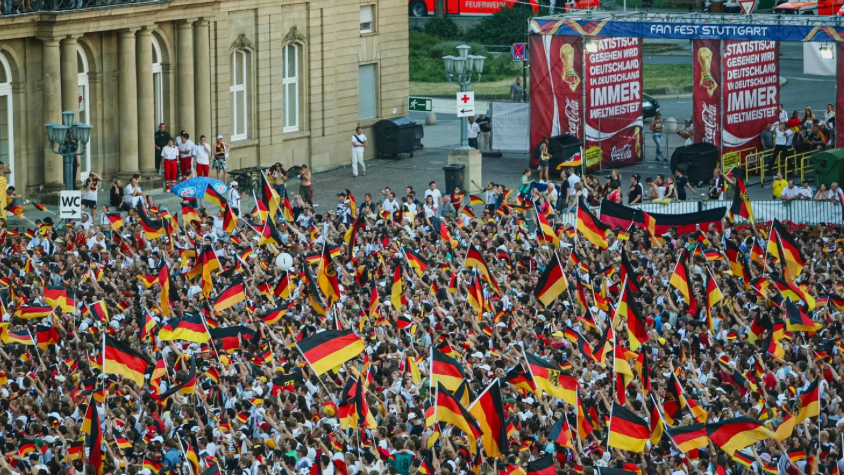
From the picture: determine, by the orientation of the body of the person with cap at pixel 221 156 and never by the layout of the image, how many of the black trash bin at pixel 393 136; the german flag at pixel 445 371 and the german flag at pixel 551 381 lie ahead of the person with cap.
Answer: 2

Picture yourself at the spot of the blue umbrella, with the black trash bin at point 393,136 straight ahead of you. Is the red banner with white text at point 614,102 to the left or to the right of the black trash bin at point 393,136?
right

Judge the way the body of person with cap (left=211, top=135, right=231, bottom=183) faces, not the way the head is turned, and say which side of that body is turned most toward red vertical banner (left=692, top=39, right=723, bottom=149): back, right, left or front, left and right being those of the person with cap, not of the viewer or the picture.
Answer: left

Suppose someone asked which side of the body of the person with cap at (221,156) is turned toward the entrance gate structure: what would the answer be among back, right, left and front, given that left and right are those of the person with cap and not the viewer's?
left

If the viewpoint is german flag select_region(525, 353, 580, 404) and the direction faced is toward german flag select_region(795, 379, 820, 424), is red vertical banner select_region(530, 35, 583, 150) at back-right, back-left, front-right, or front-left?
back-left

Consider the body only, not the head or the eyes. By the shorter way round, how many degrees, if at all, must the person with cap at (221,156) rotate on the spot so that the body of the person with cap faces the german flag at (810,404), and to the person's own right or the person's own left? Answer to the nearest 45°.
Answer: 0° — they already face it

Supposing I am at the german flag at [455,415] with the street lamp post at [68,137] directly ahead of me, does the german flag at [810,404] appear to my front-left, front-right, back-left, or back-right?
back-right

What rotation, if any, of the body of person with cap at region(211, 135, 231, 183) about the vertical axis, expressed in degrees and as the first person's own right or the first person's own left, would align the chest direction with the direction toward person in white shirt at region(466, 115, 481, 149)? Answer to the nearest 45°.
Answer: approximately 135° to the first person's own left

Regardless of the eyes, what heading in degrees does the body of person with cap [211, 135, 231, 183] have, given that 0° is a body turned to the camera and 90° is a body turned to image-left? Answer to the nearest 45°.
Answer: approximately 0°

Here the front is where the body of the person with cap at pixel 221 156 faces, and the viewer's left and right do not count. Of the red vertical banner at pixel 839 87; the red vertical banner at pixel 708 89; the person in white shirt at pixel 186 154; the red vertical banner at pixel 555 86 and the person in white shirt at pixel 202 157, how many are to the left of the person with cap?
3

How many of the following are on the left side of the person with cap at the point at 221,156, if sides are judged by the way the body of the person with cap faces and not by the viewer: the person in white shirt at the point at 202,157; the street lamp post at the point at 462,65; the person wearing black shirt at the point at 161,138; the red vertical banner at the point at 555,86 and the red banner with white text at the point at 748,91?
3

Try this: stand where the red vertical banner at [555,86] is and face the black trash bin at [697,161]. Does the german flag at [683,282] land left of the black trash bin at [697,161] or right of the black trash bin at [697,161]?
right

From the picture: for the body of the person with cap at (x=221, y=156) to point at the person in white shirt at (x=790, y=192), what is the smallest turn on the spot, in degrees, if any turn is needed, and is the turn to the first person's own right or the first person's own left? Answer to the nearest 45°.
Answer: approximately 45° to the first person's own left

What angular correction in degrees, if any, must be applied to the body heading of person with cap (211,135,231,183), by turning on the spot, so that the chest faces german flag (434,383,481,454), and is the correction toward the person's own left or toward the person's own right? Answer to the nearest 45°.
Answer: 0° — they already face it

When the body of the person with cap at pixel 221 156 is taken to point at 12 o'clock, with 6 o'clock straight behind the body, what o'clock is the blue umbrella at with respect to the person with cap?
The blue umbrella is roughly at 12 o'clock from the person with cap.
